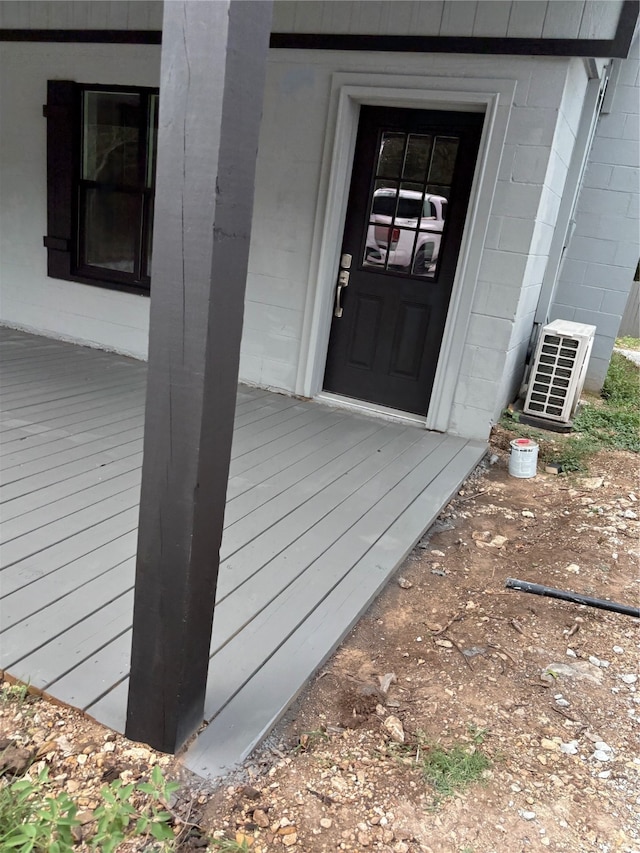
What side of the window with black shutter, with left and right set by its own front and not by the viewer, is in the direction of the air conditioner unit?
left

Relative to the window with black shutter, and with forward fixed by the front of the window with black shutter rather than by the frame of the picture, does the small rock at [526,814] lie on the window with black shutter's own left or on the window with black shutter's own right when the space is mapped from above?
on the window with black shutter's own left

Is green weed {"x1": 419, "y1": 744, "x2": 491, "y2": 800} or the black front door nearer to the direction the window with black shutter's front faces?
the green weed

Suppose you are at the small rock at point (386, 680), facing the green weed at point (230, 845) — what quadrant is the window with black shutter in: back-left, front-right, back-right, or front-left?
back-right

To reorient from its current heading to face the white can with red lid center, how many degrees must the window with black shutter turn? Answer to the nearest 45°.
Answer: approximately 90° to its left

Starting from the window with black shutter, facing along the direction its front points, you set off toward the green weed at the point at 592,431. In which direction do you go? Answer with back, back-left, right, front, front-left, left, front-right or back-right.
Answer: left

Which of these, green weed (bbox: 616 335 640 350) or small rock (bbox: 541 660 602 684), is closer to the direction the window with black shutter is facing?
the small rock

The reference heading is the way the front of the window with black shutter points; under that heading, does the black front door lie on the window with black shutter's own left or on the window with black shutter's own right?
on the window with black shutter's own left

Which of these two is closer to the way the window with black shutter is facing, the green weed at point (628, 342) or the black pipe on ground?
the black pipe on ground

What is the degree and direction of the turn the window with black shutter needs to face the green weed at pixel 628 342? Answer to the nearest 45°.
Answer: approximately 135° to its left

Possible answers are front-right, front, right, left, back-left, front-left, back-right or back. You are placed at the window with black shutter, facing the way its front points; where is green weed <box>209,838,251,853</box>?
front-left

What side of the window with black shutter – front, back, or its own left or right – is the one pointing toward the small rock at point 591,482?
left

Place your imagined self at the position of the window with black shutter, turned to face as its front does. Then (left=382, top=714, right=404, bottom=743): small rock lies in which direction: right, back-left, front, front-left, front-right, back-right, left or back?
front-left

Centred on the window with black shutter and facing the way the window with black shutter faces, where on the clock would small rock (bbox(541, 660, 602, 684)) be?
The small rock is roughly at 10 o'clock from the window with black shutter.

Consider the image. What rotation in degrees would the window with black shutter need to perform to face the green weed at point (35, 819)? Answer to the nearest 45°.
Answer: approximately 45° to its left

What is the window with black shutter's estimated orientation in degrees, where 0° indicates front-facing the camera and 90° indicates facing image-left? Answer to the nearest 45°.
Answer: approximately 45°
